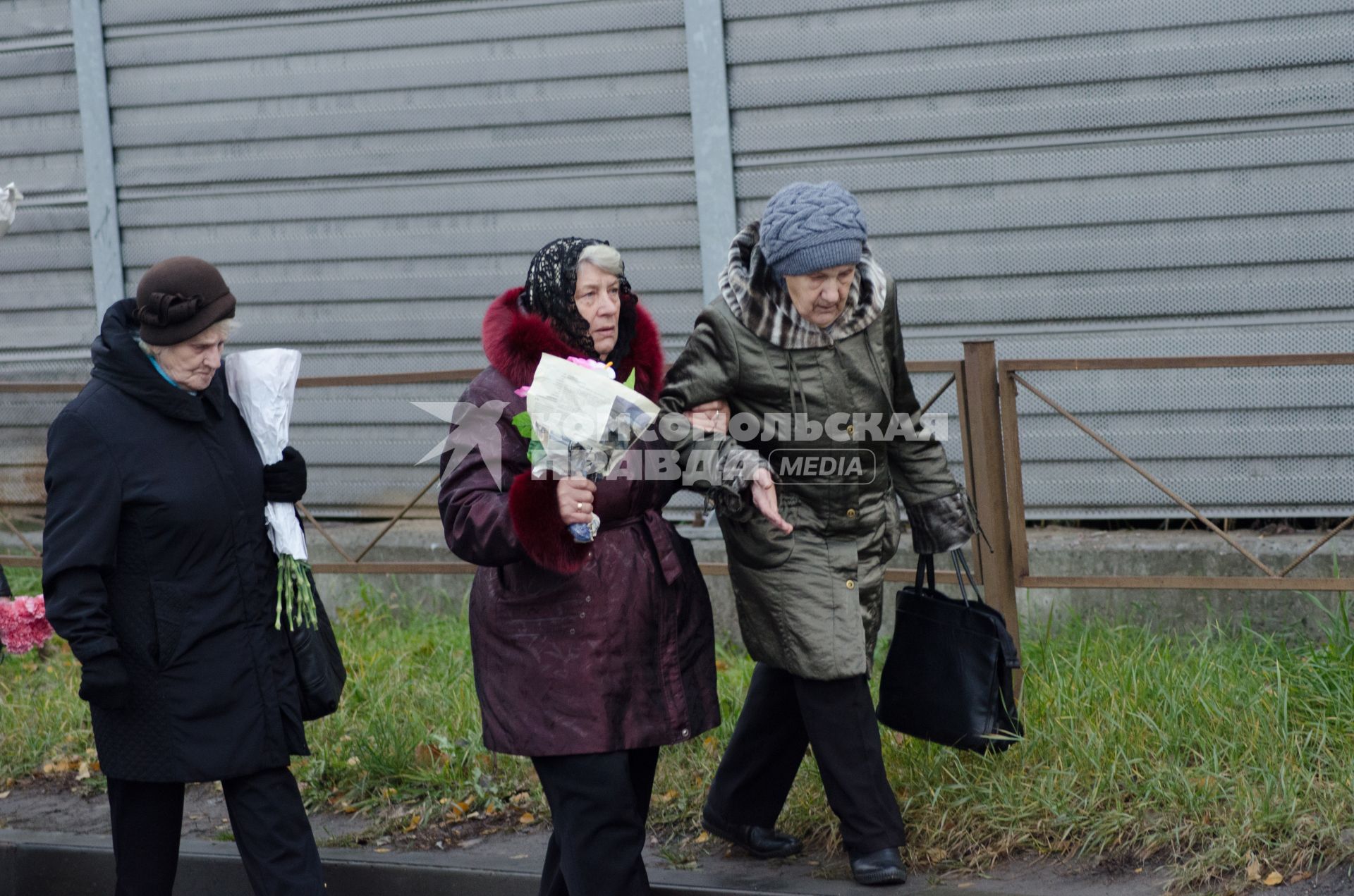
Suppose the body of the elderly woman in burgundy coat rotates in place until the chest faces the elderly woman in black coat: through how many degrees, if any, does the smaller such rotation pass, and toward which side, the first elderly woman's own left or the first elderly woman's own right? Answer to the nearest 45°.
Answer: approximately 135° to the first elderly woman's own right

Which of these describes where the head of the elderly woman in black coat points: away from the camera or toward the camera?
toward the camera

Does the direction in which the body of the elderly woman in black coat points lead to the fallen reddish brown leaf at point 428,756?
no

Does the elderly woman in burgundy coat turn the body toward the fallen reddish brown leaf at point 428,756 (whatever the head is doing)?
no

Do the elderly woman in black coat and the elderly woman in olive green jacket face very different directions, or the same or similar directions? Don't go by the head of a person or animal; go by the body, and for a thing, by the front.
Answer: same or similar directions

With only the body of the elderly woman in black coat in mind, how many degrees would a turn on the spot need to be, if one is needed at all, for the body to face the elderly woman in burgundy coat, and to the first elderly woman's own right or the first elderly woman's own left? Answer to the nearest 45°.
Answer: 0° — they already face them

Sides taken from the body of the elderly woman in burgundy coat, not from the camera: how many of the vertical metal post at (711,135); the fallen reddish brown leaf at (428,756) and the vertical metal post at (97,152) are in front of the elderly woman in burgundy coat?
0

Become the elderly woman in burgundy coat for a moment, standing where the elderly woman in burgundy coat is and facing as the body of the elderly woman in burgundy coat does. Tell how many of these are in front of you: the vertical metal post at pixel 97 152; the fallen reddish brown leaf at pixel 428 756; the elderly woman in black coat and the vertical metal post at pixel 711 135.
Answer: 0

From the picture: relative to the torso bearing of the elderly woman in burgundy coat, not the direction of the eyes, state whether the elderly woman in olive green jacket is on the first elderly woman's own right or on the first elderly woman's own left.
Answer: on the first elderly woman's own left

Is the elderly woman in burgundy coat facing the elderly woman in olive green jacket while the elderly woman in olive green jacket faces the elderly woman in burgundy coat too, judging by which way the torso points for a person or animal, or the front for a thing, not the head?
no

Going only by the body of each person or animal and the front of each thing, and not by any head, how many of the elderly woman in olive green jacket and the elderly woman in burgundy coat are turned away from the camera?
0

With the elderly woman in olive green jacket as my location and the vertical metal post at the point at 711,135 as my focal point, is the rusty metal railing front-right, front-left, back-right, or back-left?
front-right

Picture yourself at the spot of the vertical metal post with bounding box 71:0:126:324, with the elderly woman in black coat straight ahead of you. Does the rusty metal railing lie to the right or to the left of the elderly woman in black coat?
left
